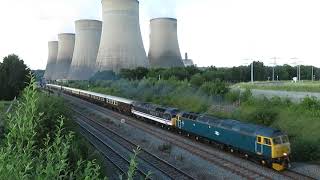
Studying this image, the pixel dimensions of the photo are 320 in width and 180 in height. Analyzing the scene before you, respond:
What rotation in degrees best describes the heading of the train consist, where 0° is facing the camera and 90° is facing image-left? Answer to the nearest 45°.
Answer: approximately 315°

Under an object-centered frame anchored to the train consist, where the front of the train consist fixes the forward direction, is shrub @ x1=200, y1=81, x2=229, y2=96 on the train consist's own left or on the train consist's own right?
on the train consist's own left

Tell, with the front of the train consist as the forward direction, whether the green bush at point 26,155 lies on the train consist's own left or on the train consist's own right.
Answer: on the train consist's own right

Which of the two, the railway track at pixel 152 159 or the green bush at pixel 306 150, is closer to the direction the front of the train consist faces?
the green bush

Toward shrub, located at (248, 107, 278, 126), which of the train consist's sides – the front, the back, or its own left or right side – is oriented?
left
